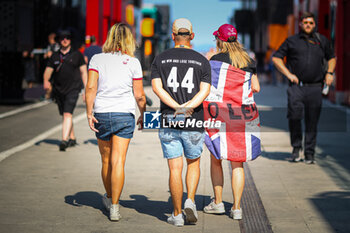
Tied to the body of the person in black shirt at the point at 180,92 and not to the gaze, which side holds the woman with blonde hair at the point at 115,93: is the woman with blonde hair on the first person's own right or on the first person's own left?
on the first person's own left

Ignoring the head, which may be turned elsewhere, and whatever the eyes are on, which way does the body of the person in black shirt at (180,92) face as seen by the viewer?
away from the camera

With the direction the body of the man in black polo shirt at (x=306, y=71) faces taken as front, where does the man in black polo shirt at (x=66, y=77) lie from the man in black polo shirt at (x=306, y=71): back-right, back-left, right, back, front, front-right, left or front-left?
right

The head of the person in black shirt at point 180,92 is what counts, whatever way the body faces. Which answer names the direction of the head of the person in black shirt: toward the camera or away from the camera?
away from the camera

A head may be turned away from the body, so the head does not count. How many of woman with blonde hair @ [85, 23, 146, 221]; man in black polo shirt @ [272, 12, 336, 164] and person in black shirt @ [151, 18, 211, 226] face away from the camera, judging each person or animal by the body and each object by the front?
2

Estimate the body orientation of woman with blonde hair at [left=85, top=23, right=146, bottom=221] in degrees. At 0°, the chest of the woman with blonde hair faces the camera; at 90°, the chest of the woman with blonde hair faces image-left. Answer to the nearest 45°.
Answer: approximately 180°

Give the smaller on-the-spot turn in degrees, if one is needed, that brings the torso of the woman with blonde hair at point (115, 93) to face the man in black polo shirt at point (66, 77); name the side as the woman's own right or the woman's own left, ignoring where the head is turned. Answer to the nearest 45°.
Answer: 0° — they already face them

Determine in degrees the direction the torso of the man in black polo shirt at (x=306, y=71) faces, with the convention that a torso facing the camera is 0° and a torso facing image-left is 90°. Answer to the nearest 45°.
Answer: approximately 0°

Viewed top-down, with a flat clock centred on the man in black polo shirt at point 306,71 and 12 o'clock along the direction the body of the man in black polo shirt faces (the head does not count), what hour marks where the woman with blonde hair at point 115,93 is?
The woman with blonde hair is roughly at 1 o'clock from the man in black polo shirt.

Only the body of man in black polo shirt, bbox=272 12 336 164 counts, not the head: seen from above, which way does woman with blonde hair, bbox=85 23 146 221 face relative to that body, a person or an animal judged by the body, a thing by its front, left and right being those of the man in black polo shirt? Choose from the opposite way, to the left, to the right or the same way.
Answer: the opposite way
